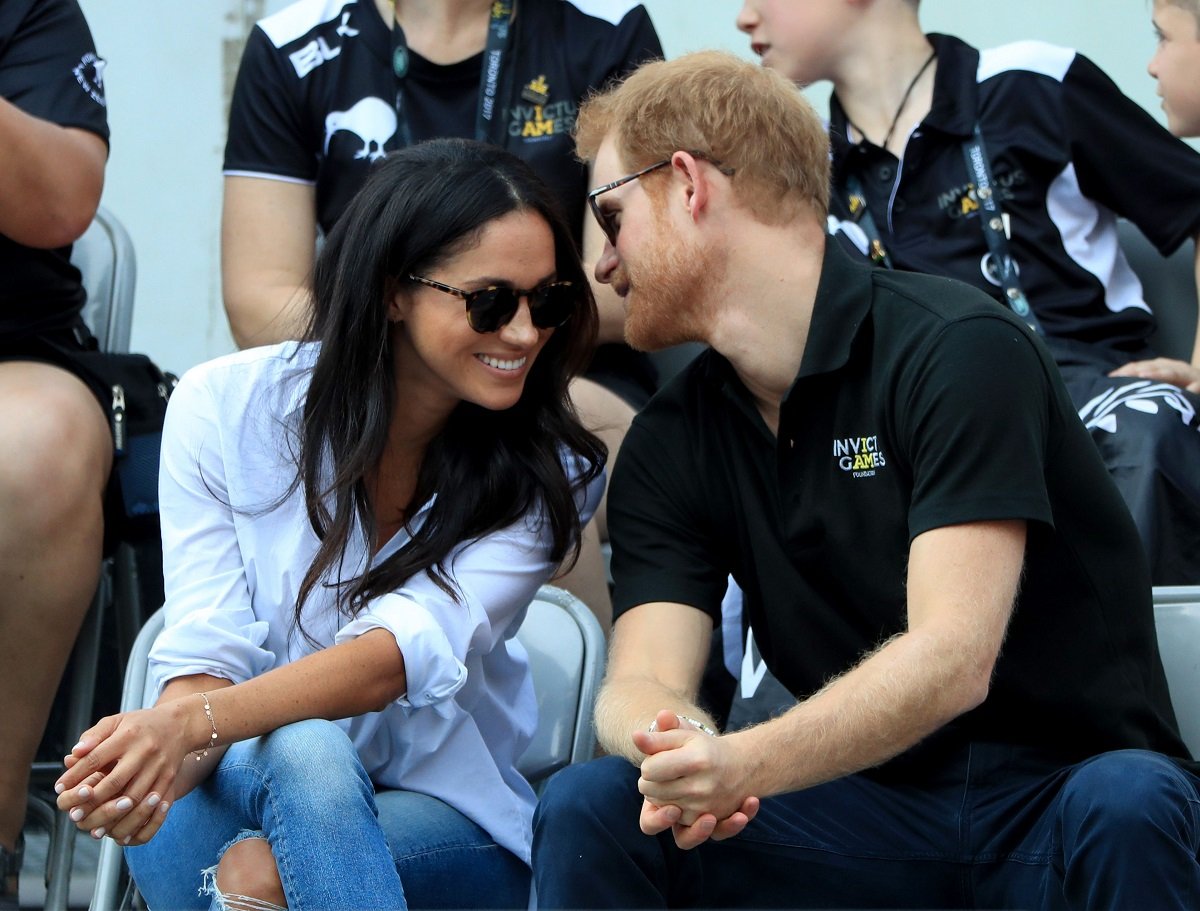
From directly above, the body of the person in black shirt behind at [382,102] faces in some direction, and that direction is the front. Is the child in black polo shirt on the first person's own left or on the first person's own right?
on the first person's own left

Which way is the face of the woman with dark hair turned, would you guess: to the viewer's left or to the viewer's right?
to the viewer's right

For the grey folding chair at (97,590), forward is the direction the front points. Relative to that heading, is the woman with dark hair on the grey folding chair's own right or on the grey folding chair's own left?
on the grey folding chair's own left

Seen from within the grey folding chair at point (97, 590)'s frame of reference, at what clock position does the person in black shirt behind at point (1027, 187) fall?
The person in black shirt behind is roughly at 8 o'clock from the grey folding chair.

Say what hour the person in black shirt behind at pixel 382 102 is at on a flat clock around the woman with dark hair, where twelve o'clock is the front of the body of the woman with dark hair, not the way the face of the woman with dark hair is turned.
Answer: The person in black shirt behind is roughly at 6 o'clock from the woman with dark hair.

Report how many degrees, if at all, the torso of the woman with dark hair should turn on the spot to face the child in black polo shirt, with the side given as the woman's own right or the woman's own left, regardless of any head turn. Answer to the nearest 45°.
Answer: approximately 135° to the woman's own left

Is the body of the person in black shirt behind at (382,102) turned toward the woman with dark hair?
yes

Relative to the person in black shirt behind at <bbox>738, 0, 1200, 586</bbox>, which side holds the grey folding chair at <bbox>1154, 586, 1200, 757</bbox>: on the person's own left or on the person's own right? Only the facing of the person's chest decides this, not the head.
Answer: on the person's own left
